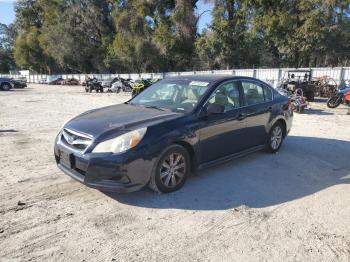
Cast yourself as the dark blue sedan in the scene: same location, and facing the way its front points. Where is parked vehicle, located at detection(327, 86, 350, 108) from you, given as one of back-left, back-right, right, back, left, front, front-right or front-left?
back

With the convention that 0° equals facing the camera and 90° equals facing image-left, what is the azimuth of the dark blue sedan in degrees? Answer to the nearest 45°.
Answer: approximately 45°

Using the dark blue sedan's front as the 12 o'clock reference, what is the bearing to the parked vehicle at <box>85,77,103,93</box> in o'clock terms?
The parked vehicle is roughly at 4 o'clock from the dark blue sedan.

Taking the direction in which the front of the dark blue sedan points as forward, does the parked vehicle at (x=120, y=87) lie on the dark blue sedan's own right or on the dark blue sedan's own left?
on the dark blue sedan's own right

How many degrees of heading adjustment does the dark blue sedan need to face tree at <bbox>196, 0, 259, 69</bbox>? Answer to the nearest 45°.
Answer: approximately 135° to its right

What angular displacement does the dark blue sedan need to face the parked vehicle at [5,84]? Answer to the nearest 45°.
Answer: approximately 90° to its right
